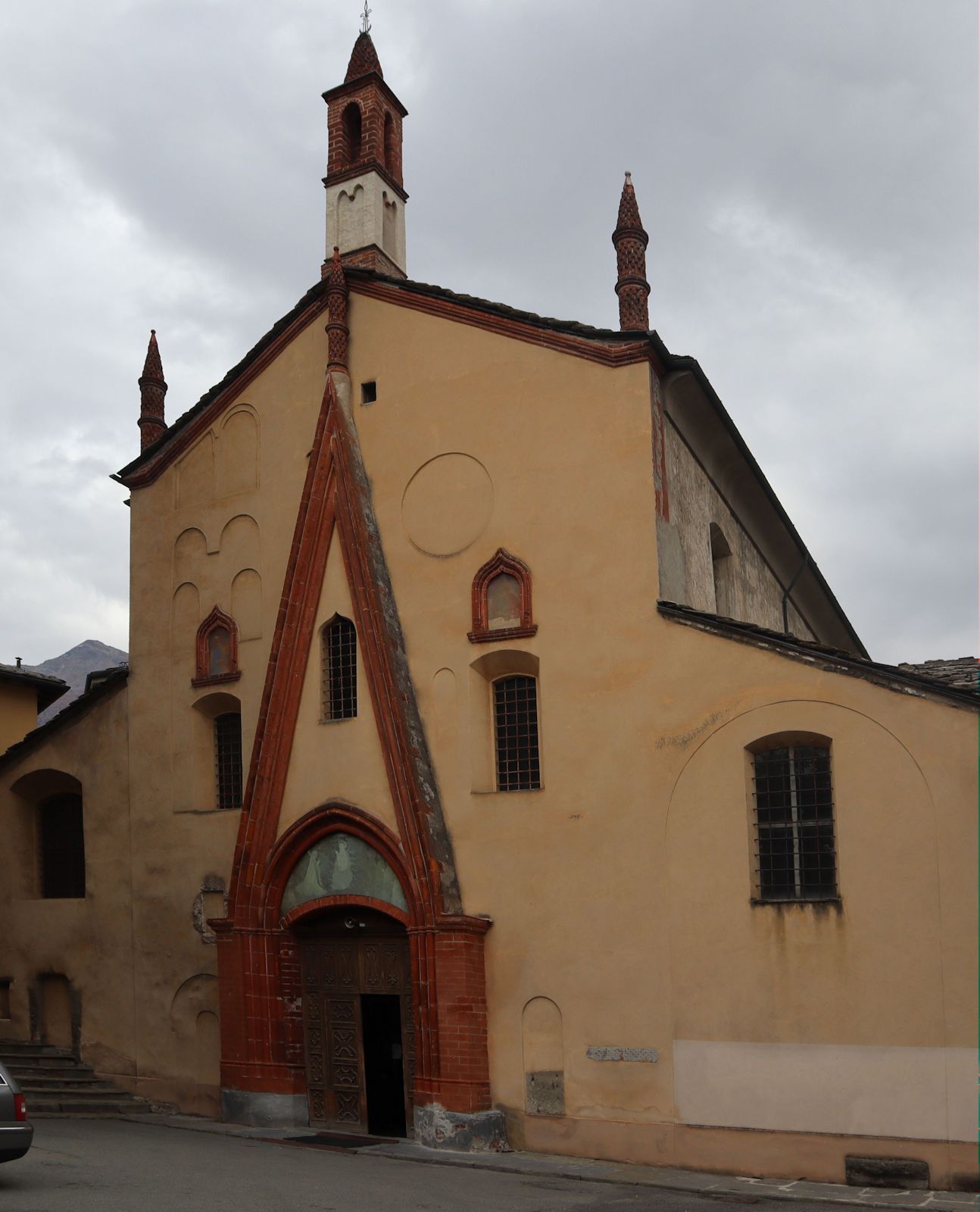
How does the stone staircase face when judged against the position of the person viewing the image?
facing the viewer

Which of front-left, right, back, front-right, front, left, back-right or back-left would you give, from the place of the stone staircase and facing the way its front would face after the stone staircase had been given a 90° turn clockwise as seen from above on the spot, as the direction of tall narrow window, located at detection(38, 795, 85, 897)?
right

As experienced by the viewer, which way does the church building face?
facing the viewer and to the left of the viewer

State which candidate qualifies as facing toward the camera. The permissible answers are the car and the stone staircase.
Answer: the stone staircase

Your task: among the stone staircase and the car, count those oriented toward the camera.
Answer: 1

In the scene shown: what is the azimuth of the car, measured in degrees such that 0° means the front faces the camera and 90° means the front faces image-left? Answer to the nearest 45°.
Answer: approximately 90°

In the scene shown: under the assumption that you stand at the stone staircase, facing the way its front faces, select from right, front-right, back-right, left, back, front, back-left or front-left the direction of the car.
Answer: front
